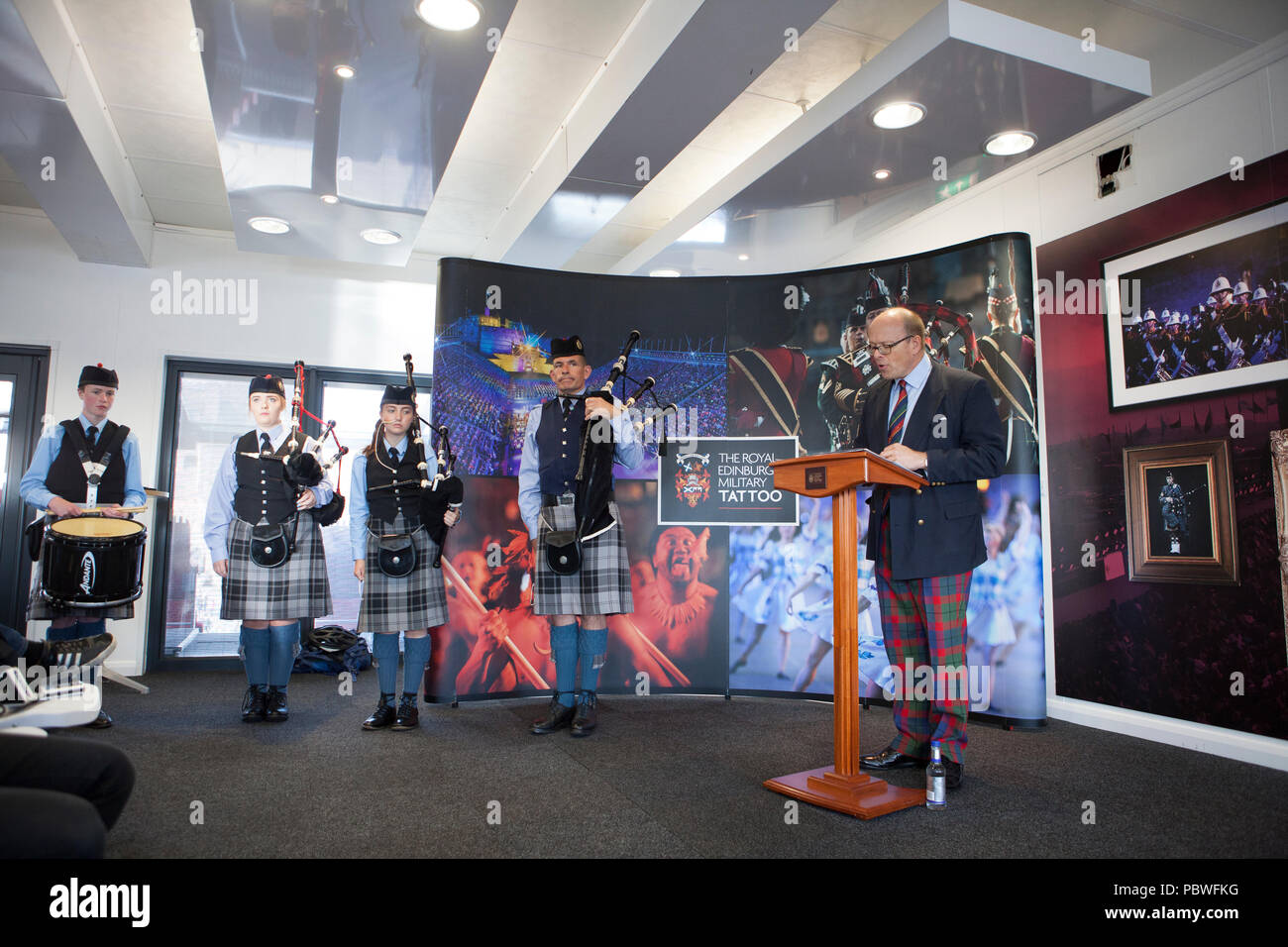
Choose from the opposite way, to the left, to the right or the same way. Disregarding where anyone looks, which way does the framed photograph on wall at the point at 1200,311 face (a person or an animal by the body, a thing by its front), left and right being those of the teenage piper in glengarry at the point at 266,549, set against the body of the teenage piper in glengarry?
to the right

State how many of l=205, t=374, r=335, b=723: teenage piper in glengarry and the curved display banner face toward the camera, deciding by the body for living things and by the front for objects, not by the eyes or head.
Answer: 2

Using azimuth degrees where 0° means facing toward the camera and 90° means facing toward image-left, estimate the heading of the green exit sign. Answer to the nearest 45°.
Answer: approximately 45°

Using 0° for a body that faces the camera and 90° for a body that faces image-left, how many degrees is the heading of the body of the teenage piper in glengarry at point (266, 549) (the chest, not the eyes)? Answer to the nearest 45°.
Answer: approximately 0°

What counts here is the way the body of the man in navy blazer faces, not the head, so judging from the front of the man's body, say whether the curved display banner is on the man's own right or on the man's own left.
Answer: on the man's own right

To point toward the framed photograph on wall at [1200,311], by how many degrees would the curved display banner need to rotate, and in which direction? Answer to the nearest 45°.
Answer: approximately 90° to its left

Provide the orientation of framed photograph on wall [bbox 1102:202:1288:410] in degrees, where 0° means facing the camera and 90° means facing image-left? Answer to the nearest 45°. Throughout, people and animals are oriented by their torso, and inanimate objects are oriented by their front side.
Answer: approximately 45°

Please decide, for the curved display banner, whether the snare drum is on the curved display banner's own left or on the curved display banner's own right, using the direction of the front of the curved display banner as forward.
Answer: on the curved display banner's own right
